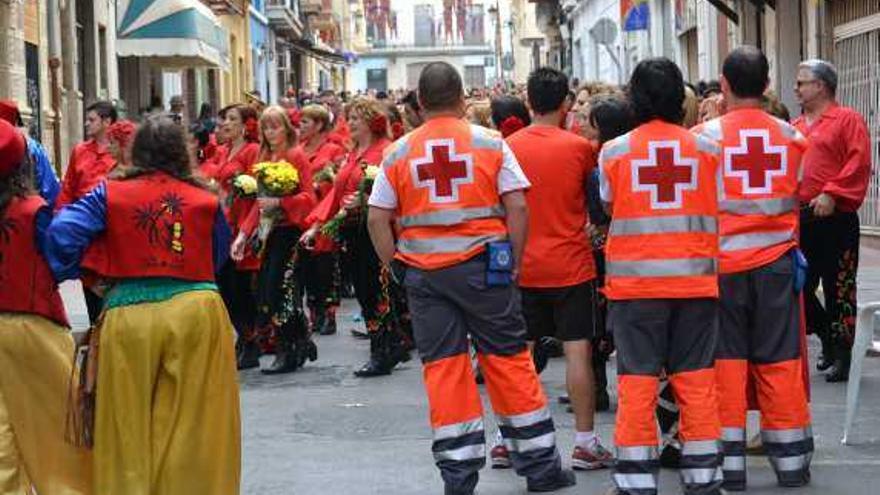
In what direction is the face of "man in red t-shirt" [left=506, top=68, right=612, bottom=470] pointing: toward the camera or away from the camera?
away from the camera

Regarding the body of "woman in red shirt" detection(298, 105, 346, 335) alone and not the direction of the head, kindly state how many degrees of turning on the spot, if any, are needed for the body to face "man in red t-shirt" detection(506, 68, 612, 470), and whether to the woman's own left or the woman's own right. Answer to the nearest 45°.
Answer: approximately 45° to the woman's own left

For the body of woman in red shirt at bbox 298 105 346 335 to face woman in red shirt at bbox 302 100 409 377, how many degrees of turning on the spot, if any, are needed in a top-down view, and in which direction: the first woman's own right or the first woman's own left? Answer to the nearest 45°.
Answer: approximately 45° to the first woman's own left

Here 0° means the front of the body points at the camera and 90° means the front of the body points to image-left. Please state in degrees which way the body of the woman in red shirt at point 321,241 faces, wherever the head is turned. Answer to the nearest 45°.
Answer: approximately 45°

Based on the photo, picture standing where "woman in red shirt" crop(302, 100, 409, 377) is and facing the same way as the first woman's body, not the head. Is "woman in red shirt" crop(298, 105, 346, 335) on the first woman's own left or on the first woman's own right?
on the first woman's own right

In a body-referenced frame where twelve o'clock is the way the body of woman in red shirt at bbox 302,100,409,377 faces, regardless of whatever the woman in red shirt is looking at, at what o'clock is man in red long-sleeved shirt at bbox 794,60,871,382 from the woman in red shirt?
The man in red long-sleeved shirt is roughly at 7 o'clock from the woman in red shirt.

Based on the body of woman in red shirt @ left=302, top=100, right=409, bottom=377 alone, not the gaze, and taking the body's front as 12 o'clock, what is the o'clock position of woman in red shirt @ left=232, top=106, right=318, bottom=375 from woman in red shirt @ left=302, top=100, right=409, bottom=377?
woman in red shirt @ left=232, top=106, right=318, bottom=375 is roughly at 12 o'clock from woman in red shirt @ left=302, top=100, right=409, bottom=377.

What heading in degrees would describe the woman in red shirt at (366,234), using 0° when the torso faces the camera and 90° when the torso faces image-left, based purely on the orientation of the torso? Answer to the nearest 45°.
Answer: approximately 90°

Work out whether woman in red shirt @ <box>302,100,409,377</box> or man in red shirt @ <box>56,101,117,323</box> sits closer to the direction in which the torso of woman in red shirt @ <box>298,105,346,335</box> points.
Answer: the man in red shirt

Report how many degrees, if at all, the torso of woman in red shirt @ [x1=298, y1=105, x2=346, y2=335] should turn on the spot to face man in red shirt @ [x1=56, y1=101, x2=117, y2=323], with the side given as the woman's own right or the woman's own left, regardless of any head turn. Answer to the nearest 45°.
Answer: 0° — they already face them
